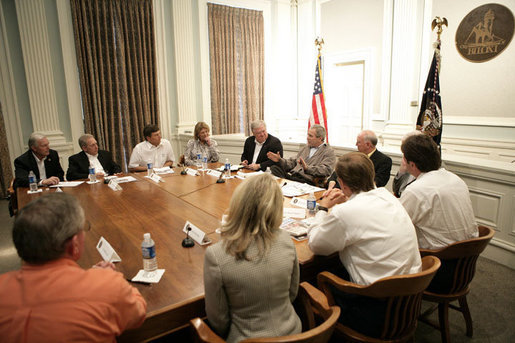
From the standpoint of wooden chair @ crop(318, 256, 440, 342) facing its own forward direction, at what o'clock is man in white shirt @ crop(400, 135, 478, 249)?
The man in white shirt is roughly at 2 o'clock from the wooden chair.

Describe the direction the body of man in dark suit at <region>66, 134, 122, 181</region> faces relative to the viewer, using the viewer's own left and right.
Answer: facing the viewer and to the right of the viewer

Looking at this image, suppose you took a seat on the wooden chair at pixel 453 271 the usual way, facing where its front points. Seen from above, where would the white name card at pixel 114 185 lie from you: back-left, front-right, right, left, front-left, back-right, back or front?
front-left

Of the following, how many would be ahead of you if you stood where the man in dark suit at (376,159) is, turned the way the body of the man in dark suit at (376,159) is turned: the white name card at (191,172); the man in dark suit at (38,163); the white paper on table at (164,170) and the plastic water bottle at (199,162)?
4

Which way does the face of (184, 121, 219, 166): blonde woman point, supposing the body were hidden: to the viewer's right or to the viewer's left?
to the viewer's right

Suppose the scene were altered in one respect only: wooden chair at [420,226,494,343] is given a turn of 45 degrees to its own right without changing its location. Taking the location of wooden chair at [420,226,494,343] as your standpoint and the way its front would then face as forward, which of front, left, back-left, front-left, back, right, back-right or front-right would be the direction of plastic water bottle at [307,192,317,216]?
left

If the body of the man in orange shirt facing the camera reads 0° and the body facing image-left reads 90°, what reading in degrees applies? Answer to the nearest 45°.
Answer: approximately 225°

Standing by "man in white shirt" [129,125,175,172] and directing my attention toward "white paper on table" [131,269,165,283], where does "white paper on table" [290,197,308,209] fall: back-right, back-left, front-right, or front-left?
front-left

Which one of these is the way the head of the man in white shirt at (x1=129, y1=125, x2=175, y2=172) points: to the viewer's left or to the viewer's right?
to the viewer's right

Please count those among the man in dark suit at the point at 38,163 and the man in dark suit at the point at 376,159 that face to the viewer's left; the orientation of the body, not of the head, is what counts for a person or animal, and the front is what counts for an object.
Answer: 1

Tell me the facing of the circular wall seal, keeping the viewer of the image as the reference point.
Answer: facing the viewer and to the left of the viewer

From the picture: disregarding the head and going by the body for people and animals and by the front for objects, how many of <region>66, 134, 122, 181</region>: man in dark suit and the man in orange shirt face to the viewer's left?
0

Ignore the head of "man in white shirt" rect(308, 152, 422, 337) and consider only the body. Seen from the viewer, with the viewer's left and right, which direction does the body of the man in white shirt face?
facing away from the viewer and to the left of the viewer

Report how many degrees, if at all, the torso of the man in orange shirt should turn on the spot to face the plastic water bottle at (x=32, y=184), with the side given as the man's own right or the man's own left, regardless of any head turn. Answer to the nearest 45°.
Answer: approximately 45° to the man's own left

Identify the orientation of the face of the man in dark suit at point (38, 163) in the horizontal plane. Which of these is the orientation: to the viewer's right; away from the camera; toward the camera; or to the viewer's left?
to the viewer's right

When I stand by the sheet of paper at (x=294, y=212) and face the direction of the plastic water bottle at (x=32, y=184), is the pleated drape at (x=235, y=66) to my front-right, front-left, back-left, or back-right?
front-right

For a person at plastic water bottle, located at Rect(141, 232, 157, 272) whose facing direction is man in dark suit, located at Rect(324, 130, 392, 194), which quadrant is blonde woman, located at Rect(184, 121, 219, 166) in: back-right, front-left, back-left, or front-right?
front-left
